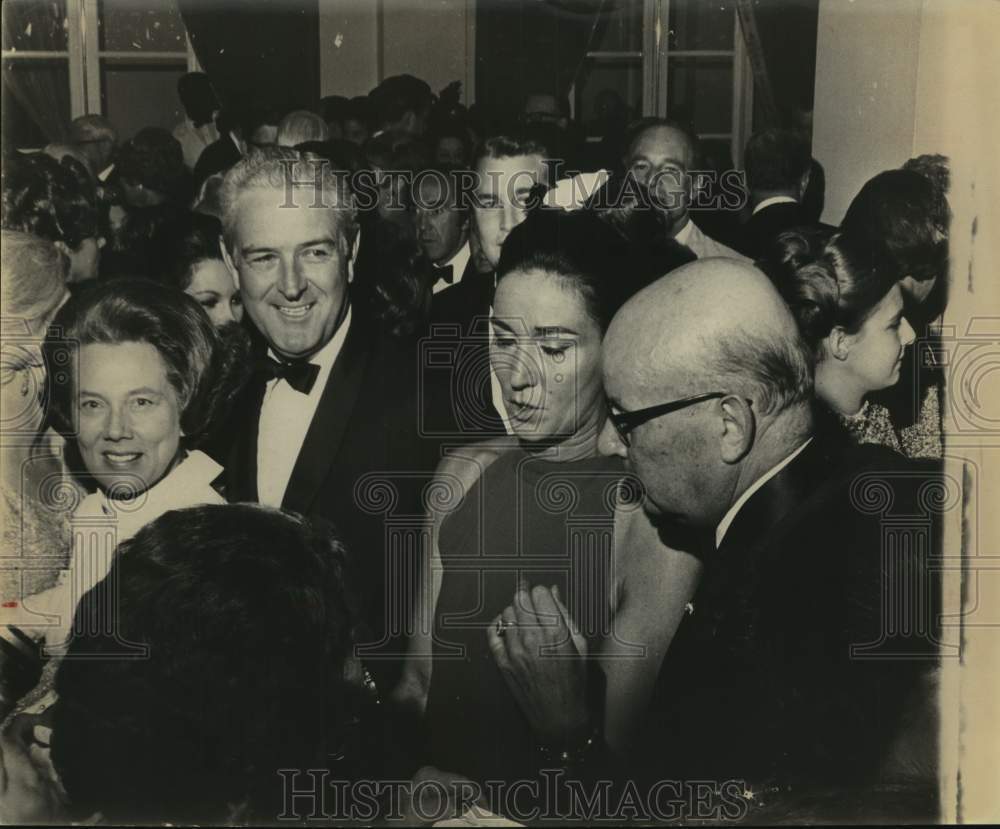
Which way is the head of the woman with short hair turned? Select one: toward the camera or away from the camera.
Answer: toward the camera

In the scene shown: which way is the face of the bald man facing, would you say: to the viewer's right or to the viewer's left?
to the viewer's left

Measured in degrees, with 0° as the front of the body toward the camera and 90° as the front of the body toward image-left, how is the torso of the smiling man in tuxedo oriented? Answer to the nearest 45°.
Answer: approximately 45°

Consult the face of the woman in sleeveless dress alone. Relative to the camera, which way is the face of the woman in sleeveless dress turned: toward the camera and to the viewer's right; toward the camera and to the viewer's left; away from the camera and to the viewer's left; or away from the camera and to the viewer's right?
toward the camera and to the viewer's left

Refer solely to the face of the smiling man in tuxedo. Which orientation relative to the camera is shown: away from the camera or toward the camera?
toward the camera
